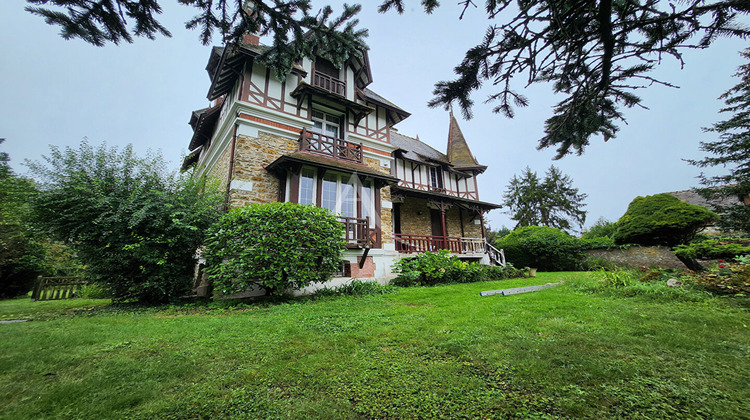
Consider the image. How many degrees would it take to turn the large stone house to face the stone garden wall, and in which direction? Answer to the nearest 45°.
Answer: approximately 45° to its left

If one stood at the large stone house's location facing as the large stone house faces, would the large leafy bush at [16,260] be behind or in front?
behind

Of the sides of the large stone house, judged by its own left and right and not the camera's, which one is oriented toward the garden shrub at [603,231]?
left

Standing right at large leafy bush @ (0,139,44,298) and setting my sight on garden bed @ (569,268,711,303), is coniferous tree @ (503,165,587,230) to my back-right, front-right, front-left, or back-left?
front-left

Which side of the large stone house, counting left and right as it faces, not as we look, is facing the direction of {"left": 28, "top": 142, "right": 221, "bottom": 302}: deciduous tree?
right

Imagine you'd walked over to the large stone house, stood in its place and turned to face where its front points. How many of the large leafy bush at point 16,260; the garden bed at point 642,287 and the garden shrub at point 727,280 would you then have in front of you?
2

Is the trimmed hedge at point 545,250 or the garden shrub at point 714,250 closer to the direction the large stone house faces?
the garden shrub

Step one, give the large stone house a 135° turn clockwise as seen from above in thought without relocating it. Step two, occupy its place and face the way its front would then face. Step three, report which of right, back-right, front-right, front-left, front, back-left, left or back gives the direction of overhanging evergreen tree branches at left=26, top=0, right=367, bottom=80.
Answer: left

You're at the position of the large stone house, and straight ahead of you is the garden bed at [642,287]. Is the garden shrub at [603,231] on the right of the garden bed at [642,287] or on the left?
left

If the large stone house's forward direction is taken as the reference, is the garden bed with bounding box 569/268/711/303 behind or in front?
in front

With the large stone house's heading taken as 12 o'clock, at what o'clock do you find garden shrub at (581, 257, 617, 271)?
The garden shrub is roughly at 10 o'clock from the large stone house.

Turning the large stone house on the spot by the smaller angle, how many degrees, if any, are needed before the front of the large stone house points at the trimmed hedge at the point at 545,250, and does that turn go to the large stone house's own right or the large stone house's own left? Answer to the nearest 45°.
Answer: approximately 45° to the large stone house's own left
